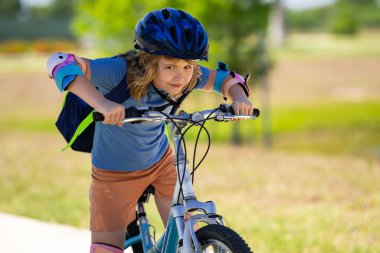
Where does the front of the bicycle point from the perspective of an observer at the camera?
facing the viewer and to the right of the viewer

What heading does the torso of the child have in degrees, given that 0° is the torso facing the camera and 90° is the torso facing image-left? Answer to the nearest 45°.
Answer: approximately 315°

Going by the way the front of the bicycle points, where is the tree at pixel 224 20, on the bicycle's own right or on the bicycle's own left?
on the bicycle's own left

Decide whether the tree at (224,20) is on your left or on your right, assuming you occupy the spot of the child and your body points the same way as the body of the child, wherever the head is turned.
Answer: on your left
